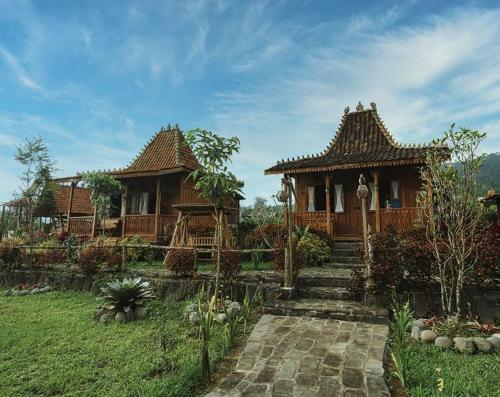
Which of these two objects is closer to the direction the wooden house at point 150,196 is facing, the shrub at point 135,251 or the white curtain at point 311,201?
the shrub

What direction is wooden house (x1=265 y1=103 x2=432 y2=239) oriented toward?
toward the camera

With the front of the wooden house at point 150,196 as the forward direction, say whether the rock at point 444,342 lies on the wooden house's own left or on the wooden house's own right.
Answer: on the wooden house's own left

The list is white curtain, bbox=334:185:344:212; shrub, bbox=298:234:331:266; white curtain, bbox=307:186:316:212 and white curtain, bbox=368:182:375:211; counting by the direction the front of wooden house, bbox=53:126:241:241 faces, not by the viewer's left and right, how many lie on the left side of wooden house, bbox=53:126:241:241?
4

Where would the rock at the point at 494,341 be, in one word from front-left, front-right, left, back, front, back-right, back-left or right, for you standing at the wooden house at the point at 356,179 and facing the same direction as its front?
front

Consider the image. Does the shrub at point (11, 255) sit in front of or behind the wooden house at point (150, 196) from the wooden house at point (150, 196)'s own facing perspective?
in front

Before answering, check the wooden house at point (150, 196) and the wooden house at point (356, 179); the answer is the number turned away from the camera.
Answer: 0

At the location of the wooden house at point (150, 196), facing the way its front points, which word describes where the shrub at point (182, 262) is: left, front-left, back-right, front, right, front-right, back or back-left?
front-left

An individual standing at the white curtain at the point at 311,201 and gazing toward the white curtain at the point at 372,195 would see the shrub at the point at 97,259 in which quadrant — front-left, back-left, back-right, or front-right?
back-right

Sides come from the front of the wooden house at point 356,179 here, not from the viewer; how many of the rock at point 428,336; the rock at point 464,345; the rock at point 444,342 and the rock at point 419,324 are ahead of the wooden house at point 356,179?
4

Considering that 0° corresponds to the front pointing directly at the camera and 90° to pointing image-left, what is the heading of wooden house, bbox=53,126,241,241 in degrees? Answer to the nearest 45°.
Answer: approximately 45°

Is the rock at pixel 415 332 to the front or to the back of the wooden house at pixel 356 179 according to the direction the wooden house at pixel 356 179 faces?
to the front

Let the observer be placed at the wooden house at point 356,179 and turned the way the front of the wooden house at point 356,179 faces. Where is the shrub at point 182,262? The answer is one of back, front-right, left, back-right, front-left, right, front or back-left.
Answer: front-right

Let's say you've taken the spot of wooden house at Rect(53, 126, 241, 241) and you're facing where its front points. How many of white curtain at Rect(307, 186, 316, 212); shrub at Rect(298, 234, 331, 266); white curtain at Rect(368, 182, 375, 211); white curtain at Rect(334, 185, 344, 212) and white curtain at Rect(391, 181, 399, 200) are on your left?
5

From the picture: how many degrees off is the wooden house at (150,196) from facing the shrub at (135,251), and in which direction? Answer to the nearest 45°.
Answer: approximately 45° to its left

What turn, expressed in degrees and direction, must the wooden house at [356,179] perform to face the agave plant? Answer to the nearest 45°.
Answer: approximately 45° to its right
